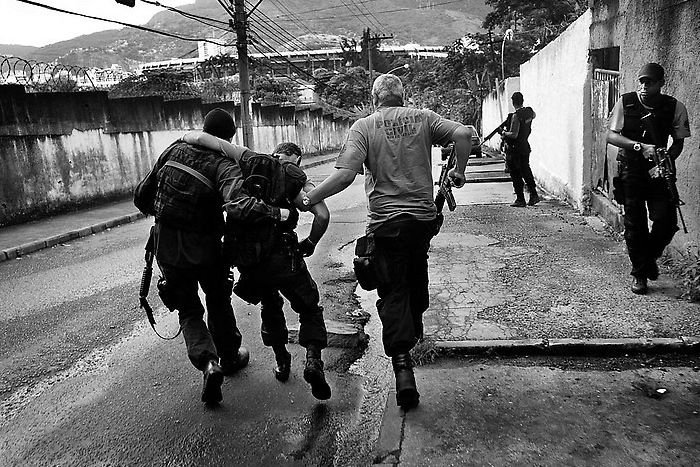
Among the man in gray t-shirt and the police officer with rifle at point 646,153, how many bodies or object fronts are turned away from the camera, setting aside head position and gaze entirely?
1

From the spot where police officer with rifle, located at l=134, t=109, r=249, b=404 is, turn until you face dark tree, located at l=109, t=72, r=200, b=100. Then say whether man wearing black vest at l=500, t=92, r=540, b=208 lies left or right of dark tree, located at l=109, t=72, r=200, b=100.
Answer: right

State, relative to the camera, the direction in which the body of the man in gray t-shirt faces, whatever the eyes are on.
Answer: away from the camera

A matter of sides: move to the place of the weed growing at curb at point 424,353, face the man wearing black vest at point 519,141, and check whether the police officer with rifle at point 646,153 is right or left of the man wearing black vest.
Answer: right

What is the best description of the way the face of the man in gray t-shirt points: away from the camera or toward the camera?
away from the camera

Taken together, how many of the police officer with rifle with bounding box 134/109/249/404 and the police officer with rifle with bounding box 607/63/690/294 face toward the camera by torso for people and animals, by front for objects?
1

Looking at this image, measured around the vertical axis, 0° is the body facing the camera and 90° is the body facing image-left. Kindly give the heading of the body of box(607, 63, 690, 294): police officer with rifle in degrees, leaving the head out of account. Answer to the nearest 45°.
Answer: approximately 0°

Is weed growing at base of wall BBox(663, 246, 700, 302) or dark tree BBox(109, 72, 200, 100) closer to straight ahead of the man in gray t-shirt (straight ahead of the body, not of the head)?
the dark tree

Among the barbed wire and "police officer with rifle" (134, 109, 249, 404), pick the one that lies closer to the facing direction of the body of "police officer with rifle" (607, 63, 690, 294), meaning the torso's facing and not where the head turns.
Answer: the police officer with rifle

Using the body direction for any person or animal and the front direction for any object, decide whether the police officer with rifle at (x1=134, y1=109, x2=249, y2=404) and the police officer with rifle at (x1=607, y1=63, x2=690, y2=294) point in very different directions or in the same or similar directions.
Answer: very different directions

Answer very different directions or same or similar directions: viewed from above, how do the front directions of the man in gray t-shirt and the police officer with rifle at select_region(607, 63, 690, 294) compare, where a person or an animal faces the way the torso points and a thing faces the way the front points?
very different directions

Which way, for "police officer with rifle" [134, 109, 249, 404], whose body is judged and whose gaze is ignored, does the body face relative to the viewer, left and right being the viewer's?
facing away from the viewer and to the right of the viewer

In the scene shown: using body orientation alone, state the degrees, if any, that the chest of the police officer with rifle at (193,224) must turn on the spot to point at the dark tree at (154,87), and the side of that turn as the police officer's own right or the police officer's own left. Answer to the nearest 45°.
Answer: approximately 45° to the police officer's own left

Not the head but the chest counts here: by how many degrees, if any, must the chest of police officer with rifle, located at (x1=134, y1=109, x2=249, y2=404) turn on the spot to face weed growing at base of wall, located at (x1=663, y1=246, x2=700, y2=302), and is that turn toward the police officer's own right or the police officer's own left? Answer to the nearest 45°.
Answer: approximately 45° to the police officer's own right

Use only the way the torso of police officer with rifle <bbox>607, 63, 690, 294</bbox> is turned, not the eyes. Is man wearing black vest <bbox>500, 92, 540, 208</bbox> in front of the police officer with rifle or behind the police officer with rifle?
behind
